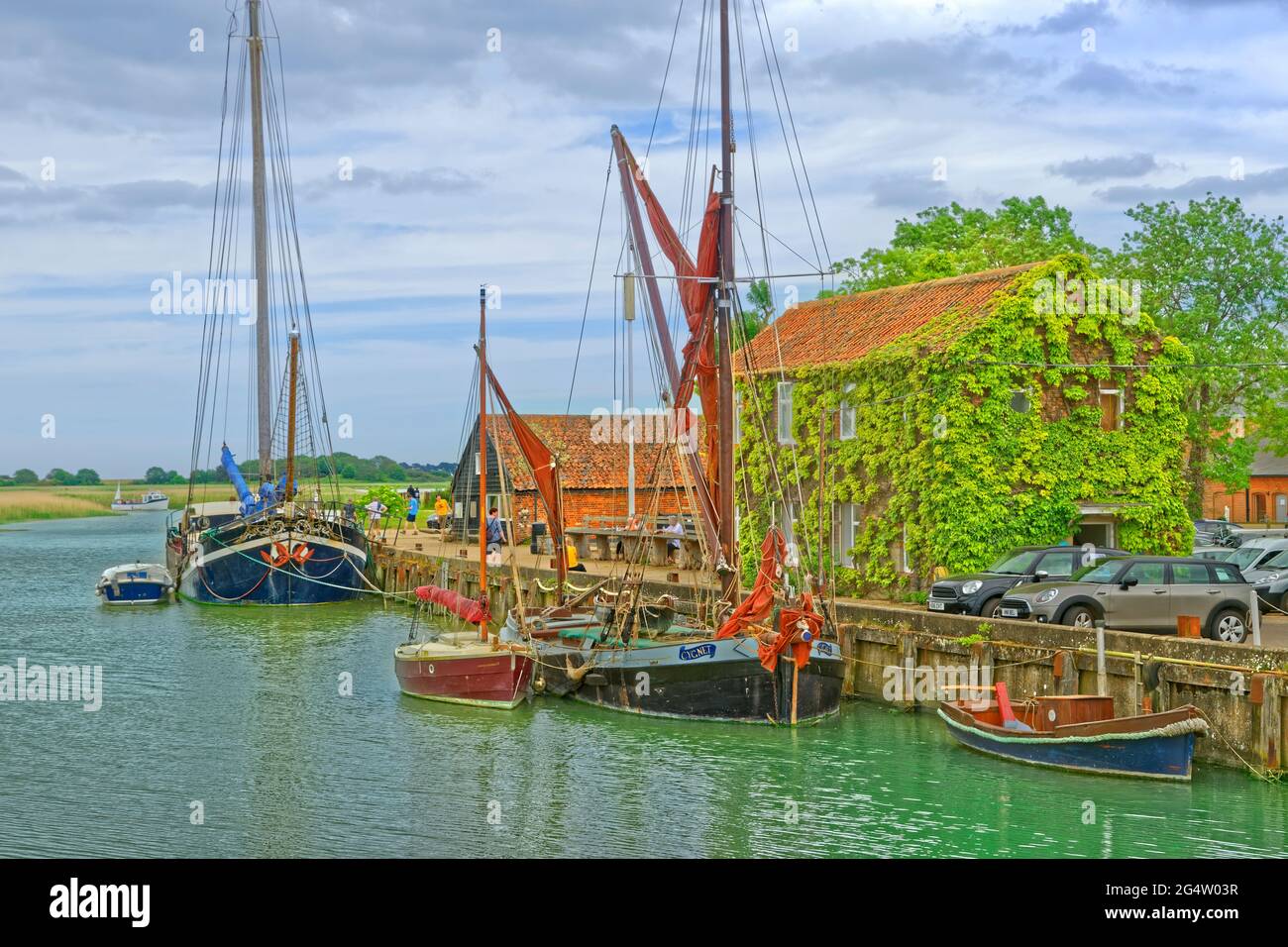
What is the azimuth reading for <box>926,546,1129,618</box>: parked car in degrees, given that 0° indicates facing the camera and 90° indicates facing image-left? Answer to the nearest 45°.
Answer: approximately 45°

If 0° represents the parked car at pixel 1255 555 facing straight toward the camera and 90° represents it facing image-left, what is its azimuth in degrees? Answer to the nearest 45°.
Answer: approximately 45°

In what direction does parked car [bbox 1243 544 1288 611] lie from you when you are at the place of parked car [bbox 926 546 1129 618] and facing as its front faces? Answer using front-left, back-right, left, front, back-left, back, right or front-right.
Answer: back

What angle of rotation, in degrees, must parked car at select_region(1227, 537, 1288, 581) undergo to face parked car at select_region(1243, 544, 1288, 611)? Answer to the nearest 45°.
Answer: approximately 45° to its left

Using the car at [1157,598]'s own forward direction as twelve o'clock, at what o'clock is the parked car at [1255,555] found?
The parked car is roughly at 5 o'clock from the car.

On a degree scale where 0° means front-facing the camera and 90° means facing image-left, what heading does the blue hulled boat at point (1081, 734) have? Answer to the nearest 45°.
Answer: approximately 315°

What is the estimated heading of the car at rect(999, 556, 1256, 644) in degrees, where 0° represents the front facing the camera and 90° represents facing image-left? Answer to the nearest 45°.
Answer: approximately 45°
